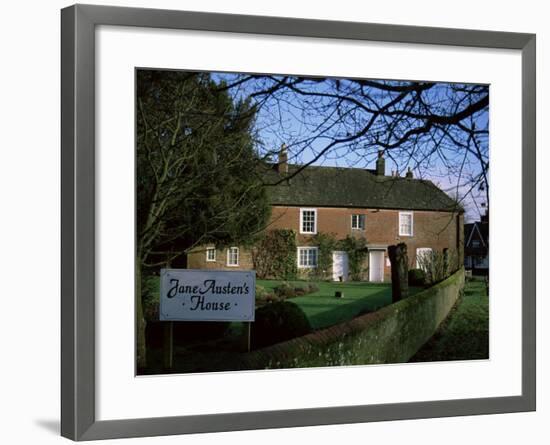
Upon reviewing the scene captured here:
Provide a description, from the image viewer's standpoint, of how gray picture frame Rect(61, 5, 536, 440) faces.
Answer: facing the viewer and to the right of the viewer
